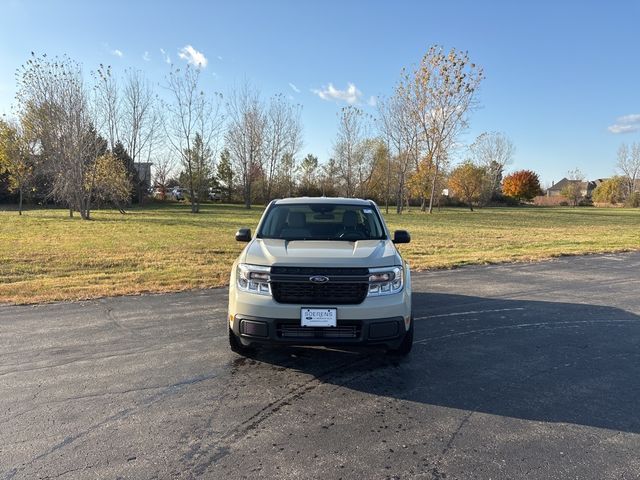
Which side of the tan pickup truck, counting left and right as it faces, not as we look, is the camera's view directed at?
front

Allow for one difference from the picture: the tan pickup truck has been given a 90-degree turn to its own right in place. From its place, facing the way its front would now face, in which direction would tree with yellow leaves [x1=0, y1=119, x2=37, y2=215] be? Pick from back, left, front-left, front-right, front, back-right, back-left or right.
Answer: front-right
